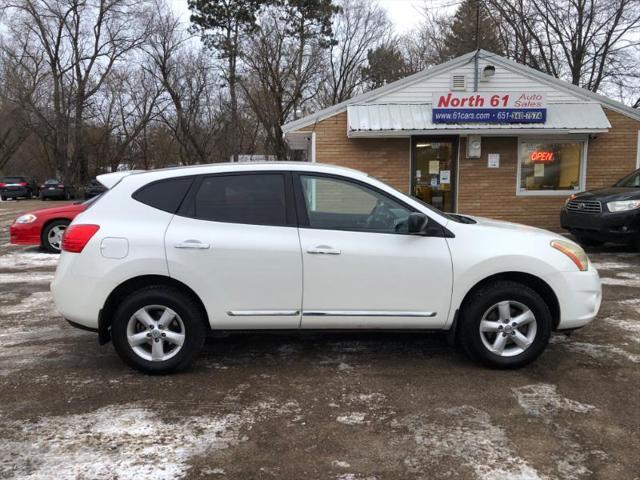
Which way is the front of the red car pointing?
to the viewer's left

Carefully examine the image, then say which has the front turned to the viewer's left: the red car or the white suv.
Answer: the red car

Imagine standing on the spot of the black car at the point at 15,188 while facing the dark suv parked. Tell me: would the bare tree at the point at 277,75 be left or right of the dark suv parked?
left

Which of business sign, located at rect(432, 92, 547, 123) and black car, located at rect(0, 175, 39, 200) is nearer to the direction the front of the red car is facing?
the black car

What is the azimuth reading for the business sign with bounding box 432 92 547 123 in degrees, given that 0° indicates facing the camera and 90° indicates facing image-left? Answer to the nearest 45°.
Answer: approximately 0°

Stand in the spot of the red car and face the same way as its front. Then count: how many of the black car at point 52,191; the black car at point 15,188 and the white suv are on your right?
2

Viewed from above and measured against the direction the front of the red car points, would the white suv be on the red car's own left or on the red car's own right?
on the red car's own left

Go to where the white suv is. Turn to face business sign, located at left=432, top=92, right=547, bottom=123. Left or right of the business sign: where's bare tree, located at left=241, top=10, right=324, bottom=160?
left

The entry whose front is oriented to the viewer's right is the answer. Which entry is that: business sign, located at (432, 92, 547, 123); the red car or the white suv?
the white suv

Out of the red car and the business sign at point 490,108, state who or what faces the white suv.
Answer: the business sign

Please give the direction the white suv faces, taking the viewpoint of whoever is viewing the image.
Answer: facing to the right of the viewer

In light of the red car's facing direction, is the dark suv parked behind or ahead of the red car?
behind

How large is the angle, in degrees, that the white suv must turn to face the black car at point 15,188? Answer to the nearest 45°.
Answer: approximately 135° to its left
